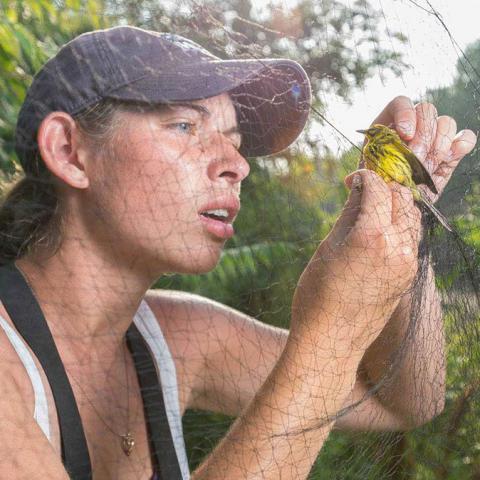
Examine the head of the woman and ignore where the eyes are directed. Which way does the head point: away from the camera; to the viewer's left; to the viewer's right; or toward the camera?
to the viewer's right

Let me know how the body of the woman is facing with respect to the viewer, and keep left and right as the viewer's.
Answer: facing the viewer and to the right of the viewer
